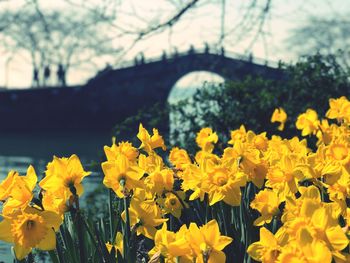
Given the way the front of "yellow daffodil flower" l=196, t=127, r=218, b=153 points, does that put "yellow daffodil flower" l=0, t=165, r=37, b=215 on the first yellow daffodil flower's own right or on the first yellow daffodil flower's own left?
on the first yellow daffodil flower's own right

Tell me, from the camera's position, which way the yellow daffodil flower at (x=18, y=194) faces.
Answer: facing the viewer and to the left of the viewer

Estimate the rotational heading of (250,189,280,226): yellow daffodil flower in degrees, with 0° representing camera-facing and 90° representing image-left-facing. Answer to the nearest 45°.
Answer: approximately 45°

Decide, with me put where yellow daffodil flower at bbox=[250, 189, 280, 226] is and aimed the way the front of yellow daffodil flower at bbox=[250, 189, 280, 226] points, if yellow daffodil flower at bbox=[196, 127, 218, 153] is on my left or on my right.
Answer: on my right

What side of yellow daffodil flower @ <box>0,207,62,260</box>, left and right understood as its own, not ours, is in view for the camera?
front

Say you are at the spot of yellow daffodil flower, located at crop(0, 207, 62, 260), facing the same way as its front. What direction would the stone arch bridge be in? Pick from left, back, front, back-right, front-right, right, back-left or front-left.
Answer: back

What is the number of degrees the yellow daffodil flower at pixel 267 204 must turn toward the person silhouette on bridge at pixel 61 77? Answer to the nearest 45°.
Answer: approximately 135° to its right

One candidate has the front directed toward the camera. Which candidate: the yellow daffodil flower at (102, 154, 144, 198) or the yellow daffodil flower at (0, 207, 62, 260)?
the yellow daffodil flower at (0, 207, 62, 260)

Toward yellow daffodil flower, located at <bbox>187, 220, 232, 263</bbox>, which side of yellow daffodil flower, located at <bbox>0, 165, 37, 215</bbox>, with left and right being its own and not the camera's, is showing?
back

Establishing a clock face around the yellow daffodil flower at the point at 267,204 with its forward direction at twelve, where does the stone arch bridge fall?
The stone arch bridge is roughly at 4 o'clock from the yellow daffodil flower.

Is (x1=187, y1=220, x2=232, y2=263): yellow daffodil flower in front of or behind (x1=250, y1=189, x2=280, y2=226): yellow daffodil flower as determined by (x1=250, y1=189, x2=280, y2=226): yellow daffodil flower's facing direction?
in front

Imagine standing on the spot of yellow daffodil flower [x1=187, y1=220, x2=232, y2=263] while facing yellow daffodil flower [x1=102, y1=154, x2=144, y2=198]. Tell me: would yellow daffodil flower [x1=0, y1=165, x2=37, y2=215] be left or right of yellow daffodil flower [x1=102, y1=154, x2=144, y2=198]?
left
